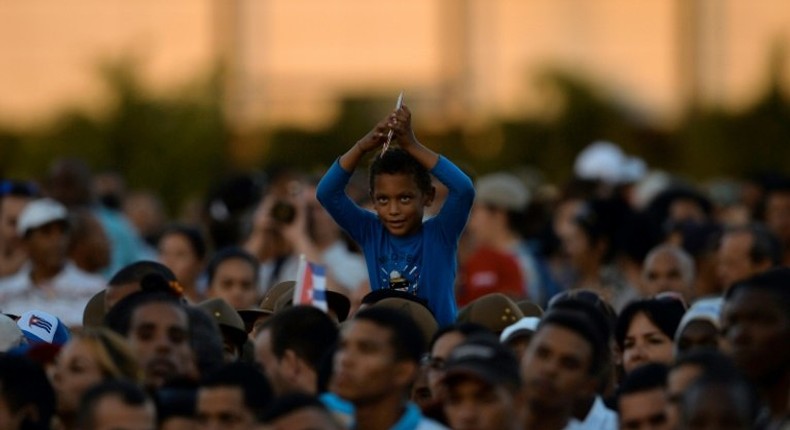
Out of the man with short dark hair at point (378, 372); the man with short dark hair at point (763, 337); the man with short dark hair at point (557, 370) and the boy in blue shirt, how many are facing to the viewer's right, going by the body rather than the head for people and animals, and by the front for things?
0

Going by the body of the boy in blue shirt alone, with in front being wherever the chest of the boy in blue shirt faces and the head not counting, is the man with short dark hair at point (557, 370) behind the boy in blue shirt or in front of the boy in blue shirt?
in front

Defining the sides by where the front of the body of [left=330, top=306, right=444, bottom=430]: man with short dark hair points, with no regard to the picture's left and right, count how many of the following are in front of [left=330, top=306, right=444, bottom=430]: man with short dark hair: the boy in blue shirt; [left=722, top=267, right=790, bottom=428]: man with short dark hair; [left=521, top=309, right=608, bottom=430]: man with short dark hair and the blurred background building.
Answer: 0

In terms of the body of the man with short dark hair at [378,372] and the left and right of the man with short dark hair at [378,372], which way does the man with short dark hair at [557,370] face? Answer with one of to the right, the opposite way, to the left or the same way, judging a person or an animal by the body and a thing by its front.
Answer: the same way

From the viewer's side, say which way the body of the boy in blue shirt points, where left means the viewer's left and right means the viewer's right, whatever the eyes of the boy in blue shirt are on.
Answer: facing the viewer

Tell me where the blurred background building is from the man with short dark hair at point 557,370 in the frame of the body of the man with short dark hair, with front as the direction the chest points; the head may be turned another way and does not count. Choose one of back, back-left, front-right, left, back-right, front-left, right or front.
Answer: back-right

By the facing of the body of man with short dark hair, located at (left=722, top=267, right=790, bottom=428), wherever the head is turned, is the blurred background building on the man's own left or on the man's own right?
on the man's own right

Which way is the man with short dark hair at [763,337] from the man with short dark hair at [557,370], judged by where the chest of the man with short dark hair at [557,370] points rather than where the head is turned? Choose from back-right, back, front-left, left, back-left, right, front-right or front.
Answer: back-left

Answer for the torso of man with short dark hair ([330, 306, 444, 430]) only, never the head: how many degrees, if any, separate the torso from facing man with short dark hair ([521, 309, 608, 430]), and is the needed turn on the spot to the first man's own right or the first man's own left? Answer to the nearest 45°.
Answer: approximately 135° to the first man's own left

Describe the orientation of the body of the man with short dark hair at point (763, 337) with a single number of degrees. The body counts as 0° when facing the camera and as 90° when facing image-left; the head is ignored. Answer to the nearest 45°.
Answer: approximately 45°

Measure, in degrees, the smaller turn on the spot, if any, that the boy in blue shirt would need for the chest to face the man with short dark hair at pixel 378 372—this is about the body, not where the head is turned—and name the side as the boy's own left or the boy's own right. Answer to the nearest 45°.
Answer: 0° — they already face them

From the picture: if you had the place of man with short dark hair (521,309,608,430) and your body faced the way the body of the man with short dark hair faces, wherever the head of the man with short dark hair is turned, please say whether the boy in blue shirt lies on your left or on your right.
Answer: on your right

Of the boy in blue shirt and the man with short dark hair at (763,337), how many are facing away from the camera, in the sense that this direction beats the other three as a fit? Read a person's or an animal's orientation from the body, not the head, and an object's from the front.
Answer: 0

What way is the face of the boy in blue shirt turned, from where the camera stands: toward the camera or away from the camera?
toward the camera

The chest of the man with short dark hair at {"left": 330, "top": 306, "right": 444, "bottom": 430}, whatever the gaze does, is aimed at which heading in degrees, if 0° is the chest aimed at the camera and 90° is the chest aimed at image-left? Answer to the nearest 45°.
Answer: approximately 45°

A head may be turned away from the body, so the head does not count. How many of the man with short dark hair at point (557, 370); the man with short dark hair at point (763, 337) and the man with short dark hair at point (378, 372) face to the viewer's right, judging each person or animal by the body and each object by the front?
0

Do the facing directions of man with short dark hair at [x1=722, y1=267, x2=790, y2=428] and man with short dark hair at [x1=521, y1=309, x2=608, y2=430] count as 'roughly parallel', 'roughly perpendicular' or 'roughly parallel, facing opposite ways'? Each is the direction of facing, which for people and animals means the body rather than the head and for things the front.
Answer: roughly parallel

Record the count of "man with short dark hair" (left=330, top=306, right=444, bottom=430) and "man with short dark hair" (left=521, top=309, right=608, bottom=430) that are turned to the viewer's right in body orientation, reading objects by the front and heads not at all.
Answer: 0
